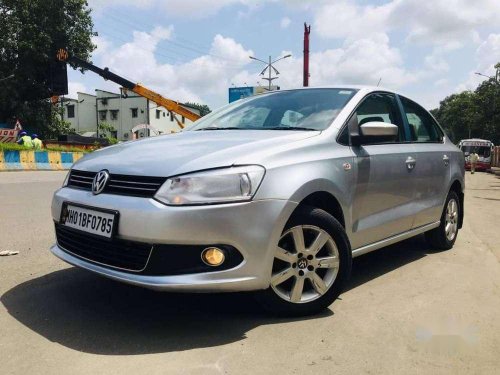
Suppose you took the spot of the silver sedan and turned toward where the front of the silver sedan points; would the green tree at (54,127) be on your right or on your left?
on your right

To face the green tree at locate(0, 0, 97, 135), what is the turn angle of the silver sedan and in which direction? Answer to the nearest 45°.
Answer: approximately 90° to its right

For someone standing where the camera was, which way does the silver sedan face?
facing the viewer and to the left of the viewer
